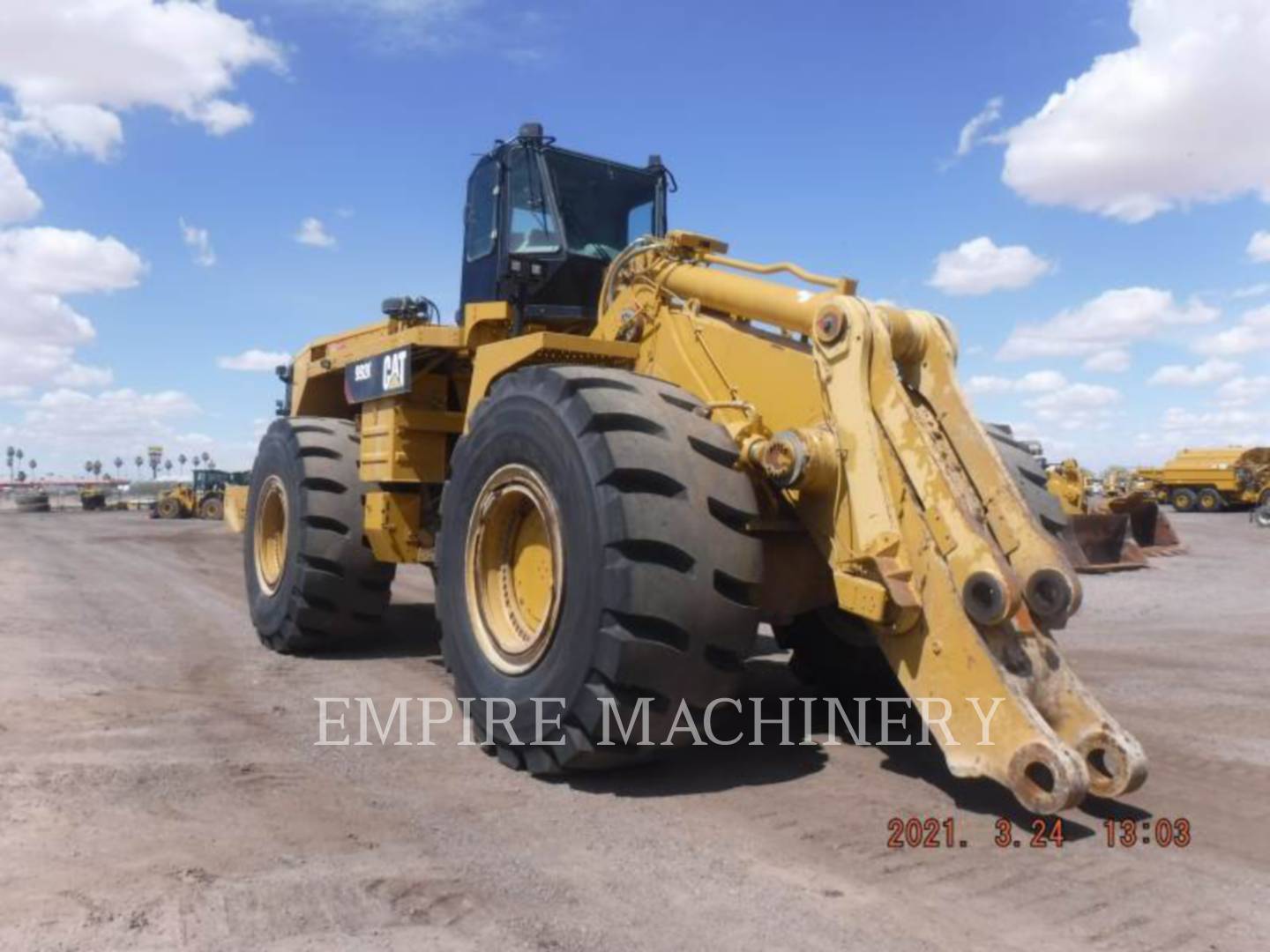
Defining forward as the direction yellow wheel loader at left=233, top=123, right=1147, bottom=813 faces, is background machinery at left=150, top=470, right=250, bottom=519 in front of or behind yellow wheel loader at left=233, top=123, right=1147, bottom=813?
behind

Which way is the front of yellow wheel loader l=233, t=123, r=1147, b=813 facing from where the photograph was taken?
facing the viewer and to the right of the viewer

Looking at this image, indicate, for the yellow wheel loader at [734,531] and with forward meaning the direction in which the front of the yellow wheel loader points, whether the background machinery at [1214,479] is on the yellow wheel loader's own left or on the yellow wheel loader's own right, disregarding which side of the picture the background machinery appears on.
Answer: on the yellow wheel loader's own left

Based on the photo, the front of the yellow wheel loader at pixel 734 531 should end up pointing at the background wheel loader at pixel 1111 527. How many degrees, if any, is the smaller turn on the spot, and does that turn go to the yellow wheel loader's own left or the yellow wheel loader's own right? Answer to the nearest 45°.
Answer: approximately 90° to the yellow wheel loader's own left

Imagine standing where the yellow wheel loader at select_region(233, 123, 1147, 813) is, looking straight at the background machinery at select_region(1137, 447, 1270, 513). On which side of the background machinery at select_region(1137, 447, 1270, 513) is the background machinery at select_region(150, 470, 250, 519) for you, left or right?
left
